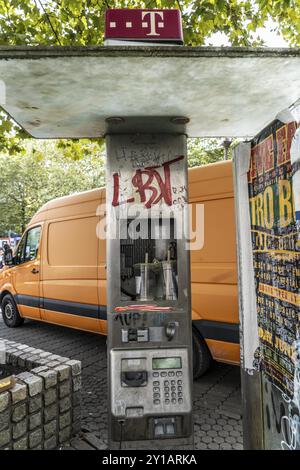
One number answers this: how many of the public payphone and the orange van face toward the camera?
1

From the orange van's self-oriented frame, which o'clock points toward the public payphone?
The public payphone is roughly at 7 o'clock from the orange van.

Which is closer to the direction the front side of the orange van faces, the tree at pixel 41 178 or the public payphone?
the tree

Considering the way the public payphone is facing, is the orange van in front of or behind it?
behind

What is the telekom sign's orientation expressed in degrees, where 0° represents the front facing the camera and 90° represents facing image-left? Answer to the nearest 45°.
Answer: approximately 0°

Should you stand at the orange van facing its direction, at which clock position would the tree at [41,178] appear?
The tree is roughly at 1 o'clock from the orange van.

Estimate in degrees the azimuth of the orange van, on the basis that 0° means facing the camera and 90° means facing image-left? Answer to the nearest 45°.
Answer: approximately 135°

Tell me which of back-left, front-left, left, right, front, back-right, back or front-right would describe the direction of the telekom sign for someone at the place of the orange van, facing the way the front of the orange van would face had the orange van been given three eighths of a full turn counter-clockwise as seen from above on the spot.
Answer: front
